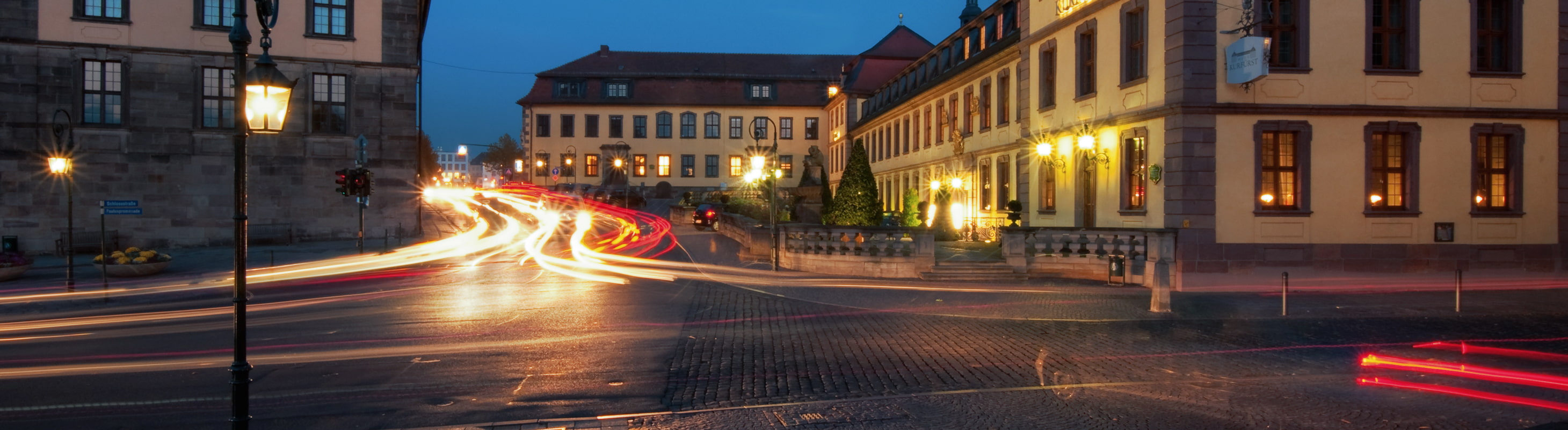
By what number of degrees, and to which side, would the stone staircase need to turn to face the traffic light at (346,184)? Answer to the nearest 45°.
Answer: approximately 90° to its right

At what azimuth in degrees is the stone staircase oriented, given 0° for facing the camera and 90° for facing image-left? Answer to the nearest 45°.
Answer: approximately 0°

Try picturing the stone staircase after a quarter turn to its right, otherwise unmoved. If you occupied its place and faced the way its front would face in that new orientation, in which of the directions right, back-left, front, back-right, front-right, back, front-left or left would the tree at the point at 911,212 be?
right

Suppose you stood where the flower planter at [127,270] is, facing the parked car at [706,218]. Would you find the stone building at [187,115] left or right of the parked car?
left

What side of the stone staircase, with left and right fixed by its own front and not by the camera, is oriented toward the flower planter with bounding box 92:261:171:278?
right

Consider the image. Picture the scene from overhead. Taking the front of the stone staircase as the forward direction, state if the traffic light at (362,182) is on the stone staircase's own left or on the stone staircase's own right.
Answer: on the stone staircase's own right

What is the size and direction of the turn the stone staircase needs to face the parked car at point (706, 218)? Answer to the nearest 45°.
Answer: approximately 135° to its right

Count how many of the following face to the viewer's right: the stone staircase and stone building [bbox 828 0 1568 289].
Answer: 0

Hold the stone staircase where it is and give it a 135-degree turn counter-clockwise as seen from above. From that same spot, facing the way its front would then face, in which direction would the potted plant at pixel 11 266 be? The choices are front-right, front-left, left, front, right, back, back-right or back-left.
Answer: back-left

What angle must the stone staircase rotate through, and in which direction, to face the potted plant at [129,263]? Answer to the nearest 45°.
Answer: approximately 90° to its right

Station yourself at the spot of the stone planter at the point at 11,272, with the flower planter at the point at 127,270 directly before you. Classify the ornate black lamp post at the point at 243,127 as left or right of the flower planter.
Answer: right

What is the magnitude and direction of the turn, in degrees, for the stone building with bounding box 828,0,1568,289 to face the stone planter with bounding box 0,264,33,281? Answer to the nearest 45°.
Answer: approximately 45° to its right

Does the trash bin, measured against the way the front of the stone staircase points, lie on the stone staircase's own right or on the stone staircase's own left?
on the stone staircase's own left

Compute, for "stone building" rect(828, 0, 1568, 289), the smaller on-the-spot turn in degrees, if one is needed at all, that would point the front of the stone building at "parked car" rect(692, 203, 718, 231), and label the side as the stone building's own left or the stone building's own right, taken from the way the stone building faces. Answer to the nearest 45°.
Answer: approximately 90° to the stone building's own right

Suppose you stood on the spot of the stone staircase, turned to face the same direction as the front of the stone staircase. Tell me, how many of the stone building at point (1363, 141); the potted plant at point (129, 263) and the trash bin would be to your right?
1

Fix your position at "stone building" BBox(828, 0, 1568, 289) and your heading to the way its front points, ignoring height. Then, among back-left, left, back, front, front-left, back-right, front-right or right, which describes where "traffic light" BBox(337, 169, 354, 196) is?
front-right

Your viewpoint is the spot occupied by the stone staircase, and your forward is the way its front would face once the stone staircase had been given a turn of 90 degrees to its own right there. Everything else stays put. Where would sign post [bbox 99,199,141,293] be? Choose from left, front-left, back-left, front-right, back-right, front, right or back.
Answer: front
